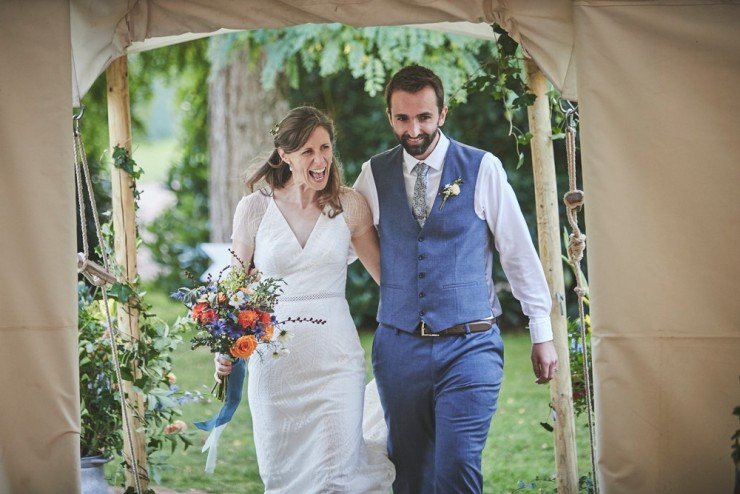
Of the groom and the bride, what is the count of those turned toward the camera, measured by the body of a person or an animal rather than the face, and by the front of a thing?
2

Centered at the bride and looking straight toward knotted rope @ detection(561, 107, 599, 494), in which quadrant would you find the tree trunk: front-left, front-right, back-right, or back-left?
back-left

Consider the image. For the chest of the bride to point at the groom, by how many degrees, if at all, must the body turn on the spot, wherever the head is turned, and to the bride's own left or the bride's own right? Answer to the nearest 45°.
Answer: approximately 90° to the bride's own left

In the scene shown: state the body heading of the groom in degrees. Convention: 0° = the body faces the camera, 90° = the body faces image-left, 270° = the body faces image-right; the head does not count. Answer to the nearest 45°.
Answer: approximately 0°

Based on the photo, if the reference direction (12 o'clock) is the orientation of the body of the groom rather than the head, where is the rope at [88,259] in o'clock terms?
The rope is roughly at 3 o'clock from the groom.

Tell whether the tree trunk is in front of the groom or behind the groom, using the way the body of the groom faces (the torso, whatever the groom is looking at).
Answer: behind

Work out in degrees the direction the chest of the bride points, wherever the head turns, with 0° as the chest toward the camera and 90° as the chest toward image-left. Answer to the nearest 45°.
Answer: approximately 0°

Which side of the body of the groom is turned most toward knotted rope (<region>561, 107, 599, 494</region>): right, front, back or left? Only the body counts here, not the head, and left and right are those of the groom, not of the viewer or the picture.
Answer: left

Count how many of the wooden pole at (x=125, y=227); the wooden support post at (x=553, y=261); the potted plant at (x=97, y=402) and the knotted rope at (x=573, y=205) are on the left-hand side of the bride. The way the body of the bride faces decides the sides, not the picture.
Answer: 2

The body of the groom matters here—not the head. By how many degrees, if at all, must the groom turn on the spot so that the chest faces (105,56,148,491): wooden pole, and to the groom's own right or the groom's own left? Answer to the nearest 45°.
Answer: approximately 90° to the groom's own right

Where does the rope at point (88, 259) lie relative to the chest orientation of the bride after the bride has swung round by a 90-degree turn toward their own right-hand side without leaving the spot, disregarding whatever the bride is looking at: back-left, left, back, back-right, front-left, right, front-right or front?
front

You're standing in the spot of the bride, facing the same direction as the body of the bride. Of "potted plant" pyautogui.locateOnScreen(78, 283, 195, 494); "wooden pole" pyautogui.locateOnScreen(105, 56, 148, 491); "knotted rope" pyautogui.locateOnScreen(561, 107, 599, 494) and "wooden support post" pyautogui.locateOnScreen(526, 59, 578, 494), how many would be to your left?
2

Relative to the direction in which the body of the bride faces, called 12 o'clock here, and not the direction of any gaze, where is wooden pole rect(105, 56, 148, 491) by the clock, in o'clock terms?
The wooden pole is roughly at 4 o'clock from the bride.
